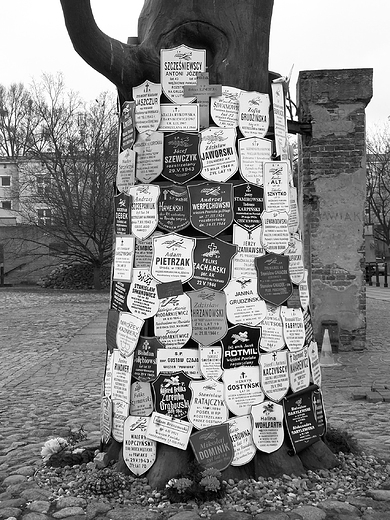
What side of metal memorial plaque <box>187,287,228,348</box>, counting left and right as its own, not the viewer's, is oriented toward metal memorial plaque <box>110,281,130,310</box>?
right

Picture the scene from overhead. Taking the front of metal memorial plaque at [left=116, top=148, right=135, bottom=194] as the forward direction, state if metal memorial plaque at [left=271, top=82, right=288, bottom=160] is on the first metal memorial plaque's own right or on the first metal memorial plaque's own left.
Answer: on the first metal memorial plaque's own left
